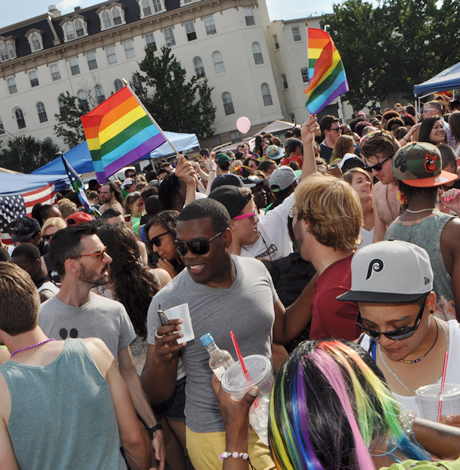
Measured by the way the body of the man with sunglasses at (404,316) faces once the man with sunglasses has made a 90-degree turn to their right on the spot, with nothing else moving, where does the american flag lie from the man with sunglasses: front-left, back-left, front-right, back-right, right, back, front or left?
front

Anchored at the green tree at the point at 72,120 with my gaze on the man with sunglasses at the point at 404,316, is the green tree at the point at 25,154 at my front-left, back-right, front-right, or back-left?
back-right

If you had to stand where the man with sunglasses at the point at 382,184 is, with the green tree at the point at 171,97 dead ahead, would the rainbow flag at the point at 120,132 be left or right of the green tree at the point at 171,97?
left

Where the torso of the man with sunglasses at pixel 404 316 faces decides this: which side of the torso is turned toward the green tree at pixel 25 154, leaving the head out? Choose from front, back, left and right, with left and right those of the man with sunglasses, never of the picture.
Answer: right

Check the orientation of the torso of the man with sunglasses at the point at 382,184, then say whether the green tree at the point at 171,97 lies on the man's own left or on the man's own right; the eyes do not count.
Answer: on the man's own right

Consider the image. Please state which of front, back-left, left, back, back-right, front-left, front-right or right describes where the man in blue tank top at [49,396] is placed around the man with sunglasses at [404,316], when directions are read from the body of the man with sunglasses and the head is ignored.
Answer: front-right

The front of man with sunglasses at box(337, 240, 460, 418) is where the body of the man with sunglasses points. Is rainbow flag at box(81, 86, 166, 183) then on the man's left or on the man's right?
on the man's right

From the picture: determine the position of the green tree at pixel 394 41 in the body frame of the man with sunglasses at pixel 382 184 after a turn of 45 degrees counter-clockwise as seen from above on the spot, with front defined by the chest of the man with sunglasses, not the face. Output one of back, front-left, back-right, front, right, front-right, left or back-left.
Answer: back

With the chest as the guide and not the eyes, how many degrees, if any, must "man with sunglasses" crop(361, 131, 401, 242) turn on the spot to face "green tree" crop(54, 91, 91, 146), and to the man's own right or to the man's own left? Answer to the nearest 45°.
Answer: approximately 90° to the man's own right

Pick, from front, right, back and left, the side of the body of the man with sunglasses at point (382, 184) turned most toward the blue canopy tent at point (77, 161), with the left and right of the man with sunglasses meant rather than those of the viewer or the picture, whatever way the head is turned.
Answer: right

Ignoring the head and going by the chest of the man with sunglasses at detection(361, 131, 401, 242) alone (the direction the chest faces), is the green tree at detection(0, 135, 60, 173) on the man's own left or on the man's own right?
on the man's own right

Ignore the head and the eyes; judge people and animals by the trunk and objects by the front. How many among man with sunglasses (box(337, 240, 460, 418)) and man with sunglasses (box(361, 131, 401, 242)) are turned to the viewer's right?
0

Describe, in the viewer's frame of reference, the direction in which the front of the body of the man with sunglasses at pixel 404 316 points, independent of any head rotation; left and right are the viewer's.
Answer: facing the viewer and to the left of the viewer

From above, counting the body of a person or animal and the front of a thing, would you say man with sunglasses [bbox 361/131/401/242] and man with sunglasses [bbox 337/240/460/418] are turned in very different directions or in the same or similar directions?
same or similar directions

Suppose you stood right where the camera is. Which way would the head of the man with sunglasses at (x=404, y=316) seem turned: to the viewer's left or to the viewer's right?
to the viewer's left
